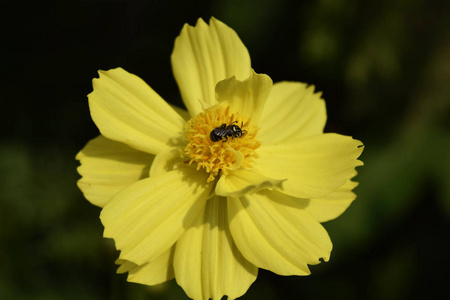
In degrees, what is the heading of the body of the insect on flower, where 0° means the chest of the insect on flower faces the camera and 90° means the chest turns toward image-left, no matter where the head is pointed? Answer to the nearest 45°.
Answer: approximately 270°
